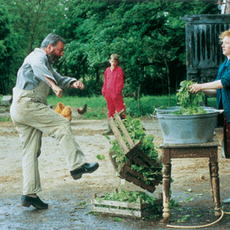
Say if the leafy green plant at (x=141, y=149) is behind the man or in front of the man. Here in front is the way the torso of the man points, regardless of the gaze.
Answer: in front

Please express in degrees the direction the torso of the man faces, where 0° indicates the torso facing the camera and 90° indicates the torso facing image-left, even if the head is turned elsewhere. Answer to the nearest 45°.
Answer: approximately 270°

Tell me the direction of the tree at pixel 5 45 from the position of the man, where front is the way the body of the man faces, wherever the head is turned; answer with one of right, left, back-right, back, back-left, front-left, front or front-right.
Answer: left

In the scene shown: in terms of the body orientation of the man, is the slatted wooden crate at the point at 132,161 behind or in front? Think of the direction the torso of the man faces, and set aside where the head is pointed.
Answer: in front

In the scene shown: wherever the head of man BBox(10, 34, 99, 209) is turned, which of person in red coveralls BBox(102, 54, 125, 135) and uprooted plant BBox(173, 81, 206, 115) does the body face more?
the uprooted plant

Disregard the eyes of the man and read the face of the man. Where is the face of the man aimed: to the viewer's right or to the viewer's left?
to the viewer's right

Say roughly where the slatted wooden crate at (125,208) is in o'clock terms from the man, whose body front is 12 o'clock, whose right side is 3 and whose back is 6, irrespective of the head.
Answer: The slatted wooden crate is roughly at 1 o'clock from the man.

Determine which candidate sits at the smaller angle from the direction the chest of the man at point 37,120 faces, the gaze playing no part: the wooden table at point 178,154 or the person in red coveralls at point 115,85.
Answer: the wooden table

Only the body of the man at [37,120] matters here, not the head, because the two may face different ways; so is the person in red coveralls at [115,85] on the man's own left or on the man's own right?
on the man's own left

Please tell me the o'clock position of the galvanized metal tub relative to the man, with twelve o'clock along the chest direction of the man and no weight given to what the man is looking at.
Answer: The galvanized metal tub is roughly at 1 o'clock from the man.

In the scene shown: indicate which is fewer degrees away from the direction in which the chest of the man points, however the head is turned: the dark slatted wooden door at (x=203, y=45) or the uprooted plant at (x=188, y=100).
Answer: the uprooted plant
